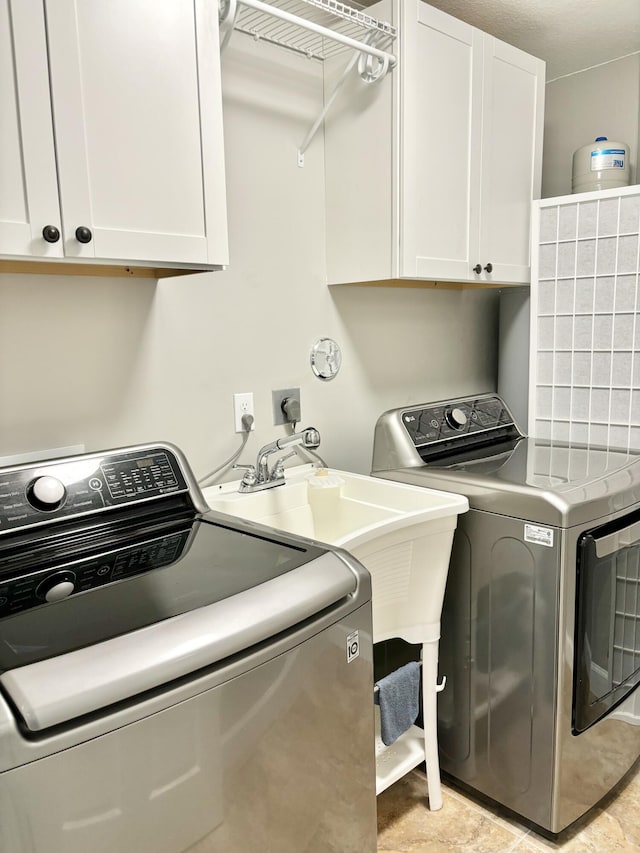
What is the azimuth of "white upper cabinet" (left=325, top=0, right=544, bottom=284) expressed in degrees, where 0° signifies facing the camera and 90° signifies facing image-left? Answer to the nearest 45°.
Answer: approximately 315°

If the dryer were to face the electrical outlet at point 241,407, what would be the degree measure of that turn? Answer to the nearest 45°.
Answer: approximately 135° to its right

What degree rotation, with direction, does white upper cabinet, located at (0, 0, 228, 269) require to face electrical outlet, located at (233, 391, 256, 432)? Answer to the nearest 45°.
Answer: approximately 90° to its left

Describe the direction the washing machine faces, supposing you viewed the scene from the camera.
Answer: facing the viewer and to the right of the viewer

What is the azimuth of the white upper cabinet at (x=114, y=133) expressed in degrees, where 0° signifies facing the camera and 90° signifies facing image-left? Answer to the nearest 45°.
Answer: approximately 315°

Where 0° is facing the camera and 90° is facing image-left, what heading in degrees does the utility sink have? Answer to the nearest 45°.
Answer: approximately 315°

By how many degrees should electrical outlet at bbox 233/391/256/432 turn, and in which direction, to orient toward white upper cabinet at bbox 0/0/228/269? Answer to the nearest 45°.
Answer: approximately 45° to its right
